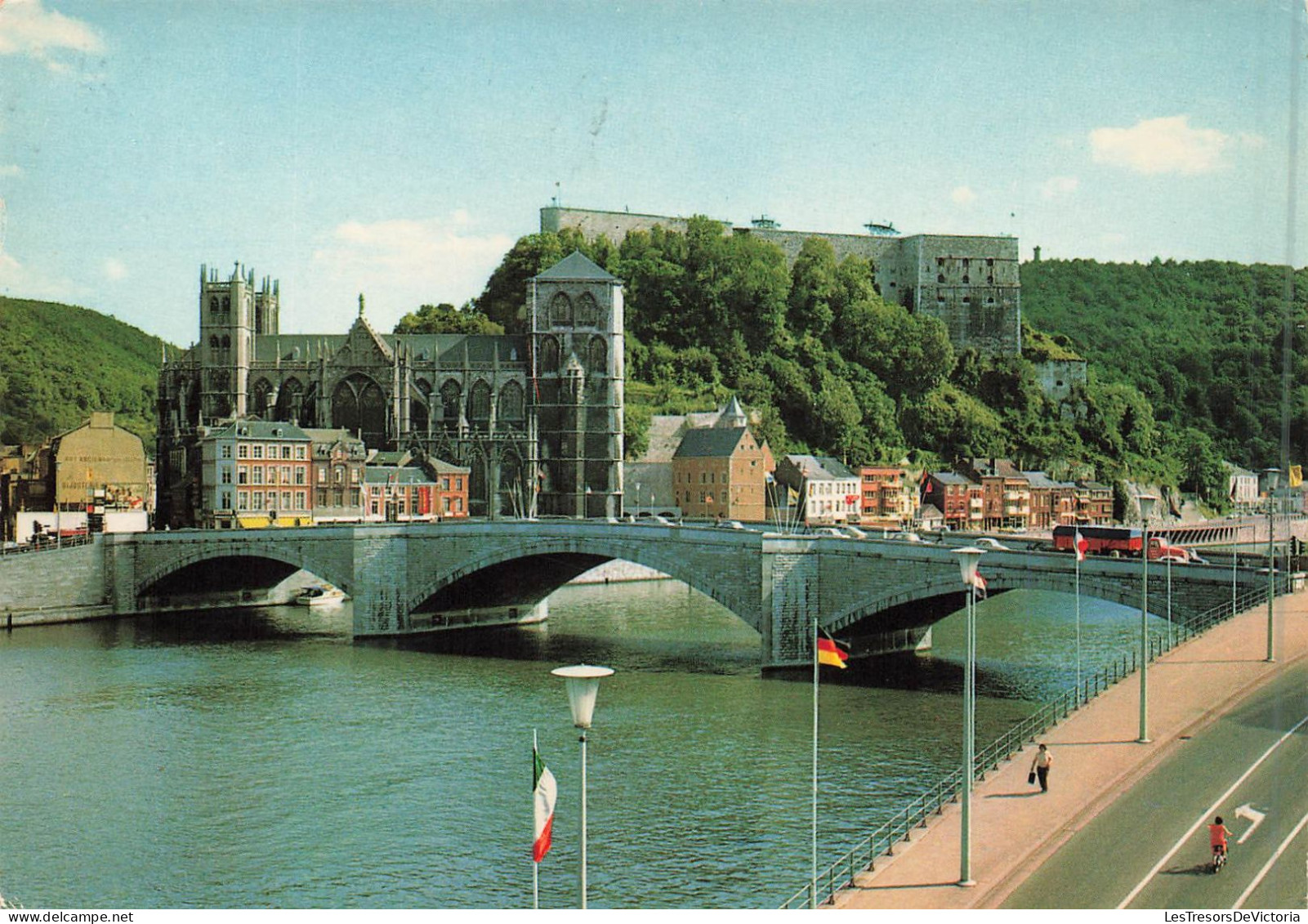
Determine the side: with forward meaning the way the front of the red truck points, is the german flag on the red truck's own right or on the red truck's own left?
on the red truck's own right

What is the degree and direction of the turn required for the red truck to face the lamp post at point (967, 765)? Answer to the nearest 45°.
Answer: approximately 90° to its right

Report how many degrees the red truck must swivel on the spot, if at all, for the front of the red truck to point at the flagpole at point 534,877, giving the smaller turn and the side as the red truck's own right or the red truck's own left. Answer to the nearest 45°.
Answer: approximately 90° to the red truck's own right

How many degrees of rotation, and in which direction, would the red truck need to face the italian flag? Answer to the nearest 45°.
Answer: approximately 90° to its right

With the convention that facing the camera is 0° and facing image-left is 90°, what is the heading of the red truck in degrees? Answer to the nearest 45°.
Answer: approximately 270°

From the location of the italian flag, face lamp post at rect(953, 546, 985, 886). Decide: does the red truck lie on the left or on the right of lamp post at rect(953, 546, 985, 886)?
left
